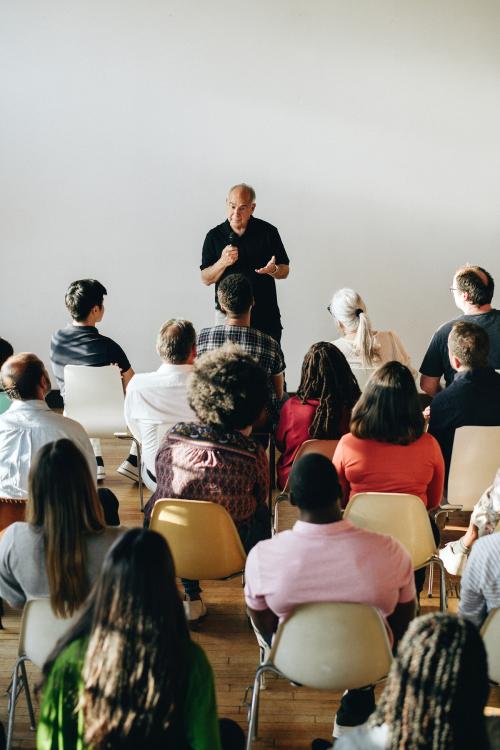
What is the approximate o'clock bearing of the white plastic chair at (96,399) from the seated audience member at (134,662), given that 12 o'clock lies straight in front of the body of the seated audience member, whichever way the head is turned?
The white plastic chair is roughly at 12 o'clock from the seated audience member.

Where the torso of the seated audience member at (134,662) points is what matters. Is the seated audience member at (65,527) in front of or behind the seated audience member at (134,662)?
in front

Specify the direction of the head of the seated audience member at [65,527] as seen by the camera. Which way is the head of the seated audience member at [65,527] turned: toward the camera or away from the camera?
away from the camera

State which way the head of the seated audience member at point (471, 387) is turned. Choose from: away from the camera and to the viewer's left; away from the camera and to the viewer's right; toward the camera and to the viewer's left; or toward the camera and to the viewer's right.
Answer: away from the camera and to the viewer's left

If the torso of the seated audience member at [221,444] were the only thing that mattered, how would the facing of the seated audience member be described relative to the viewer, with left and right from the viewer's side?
facing away from the viewer

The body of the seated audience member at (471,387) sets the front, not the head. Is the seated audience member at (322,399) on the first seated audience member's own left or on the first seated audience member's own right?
on the first seated audience member's own left

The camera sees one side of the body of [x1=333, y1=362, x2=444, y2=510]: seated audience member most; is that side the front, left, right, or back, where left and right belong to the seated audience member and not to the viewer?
back

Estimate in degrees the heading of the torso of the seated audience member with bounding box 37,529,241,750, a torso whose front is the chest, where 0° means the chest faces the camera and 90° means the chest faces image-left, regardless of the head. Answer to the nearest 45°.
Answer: approximately 180°

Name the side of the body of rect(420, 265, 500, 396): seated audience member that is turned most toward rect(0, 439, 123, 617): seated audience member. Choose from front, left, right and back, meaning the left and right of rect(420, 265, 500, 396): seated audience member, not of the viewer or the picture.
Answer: left

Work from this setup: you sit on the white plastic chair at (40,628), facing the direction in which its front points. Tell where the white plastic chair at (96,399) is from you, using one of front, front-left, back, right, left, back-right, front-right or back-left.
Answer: front-left

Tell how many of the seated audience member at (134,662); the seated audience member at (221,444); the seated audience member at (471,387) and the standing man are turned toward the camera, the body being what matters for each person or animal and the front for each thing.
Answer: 1

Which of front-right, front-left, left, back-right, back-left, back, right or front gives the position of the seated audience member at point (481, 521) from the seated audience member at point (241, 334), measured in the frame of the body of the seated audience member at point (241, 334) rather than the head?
back-right

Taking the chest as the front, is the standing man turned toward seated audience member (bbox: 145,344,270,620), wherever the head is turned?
yes

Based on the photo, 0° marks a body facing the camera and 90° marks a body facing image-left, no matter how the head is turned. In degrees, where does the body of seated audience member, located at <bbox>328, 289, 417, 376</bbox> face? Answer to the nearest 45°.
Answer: approximately 135°

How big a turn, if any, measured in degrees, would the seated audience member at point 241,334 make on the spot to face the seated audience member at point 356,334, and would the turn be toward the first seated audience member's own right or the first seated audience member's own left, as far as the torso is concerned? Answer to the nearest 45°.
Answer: approximately 45° to the first seated audience member's own right

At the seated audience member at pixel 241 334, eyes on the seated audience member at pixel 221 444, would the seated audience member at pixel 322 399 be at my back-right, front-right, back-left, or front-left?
front-left

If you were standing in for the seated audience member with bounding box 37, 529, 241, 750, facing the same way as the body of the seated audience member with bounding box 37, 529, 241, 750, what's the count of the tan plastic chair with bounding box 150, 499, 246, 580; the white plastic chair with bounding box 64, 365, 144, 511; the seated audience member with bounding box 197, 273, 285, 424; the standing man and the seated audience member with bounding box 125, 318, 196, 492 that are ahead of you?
5

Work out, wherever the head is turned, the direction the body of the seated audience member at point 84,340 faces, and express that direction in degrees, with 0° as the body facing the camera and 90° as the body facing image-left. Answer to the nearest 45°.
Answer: approximately 225°

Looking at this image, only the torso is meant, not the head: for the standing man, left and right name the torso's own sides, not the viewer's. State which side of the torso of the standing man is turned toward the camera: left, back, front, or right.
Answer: front
